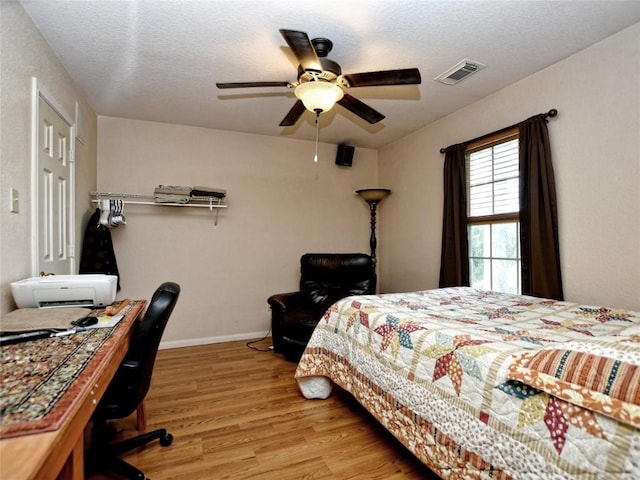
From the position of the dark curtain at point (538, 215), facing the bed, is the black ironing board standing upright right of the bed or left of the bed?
right

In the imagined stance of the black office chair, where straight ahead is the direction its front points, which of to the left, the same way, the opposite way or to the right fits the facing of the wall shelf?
to the left

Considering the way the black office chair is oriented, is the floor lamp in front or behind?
behind

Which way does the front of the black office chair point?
to the viewer's left

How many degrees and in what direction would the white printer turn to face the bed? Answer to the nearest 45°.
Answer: approximately 45° to its left

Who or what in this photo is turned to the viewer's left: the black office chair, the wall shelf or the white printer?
the black office chair

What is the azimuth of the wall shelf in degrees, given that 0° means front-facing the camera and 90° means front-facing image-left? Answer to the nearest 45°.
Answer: approximately 0°

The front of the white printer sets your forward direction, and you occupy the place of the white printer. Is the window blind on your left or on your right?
on your left

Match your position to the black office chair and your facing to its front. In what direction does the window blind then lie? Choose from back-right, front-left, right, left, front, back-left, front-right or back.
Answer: back

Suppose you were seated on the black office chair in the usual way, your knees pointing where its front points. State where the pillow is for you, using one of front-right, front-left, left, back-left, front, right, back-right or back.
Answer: back-left
